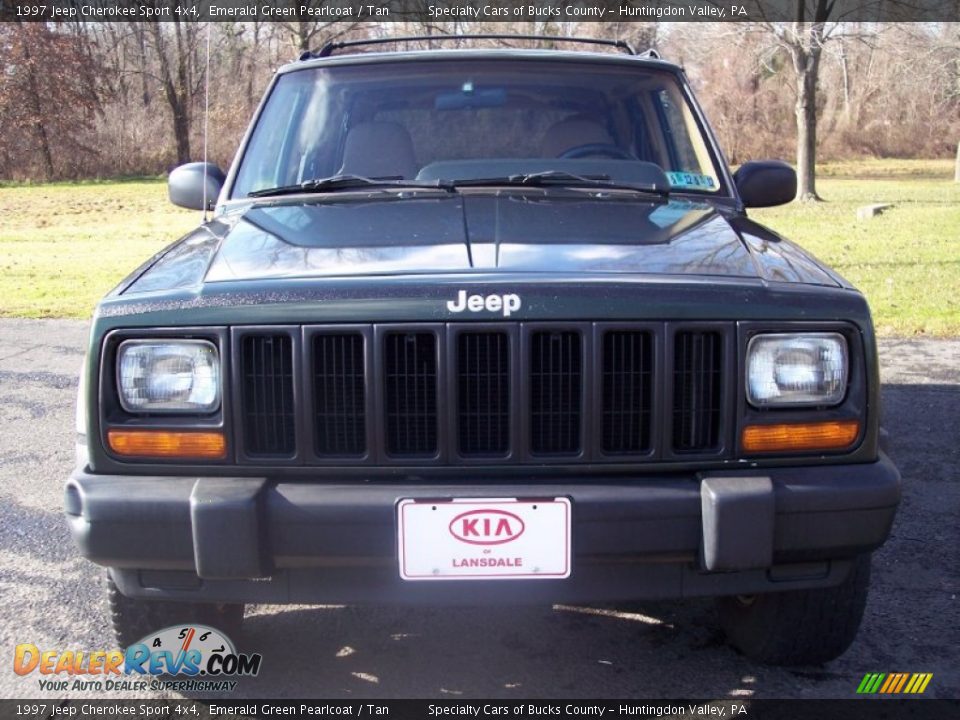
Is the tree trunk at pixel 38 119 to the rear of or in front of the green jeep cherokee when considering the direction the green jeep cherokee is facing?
to the rear

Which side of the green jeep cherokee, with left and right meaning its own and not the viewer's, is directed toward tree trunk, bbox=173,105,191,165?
back

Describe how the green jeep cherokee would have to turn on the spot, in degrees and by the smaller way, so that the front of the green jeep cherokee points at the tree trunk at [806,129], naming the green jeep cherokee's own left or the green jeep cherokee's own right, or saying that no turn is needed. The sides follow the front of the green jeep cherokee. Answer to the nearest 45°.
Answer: approximately 180°

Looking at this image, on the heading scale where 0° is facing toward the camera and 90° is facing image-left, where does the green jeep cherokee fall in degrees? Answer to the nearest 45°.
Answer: approximately 0°
